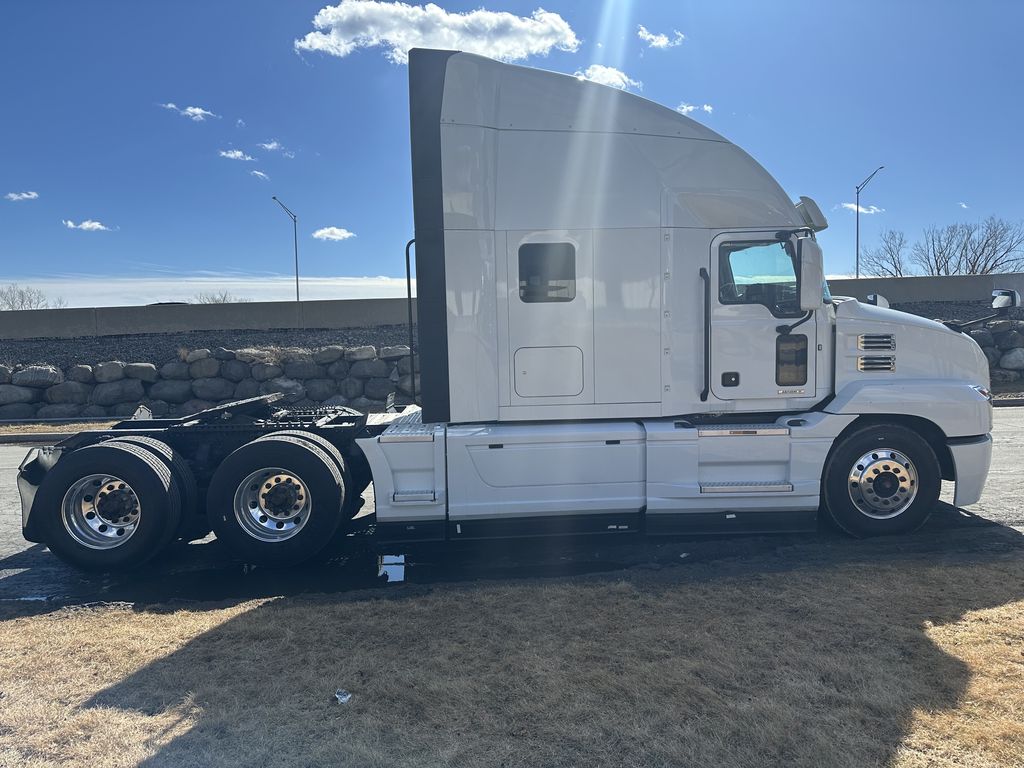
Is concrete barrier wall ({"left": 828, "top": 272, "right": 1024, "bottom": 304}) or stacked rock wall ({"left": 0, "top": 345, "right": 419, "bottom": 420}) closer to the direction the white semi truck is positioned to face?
the concrete barrier wall

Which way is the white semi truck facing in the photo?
to the viewer's right

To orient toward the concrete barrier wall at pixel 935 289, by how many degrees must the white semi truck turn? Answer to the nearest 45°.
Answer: approximately 45° to its left

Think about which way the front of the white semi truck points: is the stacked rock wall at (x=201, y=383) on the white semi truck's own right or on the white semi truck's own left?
on the white semi truck's own left

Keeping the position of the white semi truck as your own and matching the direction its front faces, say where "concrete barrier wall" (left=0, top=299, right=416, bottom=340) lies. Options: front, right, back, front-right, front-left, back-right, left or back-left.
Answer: back-left
